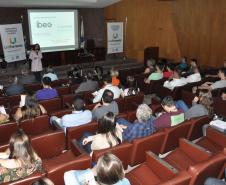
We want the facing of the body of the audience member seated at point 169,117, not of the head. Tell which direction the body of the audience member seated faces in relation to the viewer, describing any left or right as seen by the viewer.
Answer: facing away from the viewer and to the left of the viewer

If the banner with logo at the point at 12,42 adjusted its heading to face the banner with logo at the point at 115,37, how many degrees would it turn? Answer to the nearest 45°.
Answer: approximately 90° to its left

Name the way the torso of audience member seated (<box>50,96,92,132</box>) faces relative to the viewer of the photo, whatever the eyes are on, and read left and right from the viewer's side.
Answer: facing away from the viewer and to the left of the viewer

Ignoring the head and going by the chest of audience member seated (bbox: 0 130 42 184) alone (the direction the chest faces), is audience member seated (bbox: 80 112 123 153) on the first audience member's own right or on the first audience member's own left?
on the first audience member's own right

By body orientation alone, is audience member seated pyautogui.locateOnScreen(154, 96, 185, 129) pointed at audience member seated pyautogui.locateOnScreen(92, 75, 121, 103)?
yes

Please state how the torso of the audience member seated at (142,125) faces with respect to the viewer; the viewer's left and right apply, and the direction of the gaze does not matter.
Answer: facing away from the viewer and to the left of the viewer

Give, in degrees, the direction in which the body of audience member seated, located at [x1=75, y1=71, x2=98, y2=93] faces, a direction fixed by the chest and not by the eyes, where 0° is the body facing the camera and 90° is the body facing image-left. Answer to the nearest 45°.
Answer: approximately 135°

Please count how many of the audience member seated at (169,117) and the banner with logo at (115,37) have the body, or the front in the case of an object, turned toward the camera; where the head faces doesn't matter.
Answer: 1

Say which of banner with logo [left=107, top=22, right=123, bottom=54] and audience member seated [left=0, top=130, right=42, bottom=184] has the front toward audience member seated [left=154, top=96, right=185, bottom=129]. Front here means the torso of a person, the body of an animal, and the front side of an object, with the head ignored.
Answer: the banner with logo

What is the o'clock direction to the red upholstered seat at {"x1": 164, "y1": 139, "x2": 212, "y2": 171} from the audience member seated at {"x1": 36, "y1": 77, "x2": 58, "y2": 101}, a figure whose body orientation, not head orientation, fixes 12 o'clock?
The red upholstered seat is roughly at 5 o'clock from the audience member seated.

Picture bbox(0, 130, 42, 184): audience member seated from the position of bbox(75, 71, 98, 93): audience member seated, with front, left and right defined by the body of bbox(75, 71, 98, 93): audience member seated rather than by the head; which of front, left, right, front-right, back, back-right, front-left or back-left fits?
back-left

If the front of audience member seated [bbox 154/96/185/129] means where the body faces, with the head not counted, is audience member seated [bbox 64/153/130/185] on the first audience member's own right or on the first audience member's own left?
on the first audience member's own left
